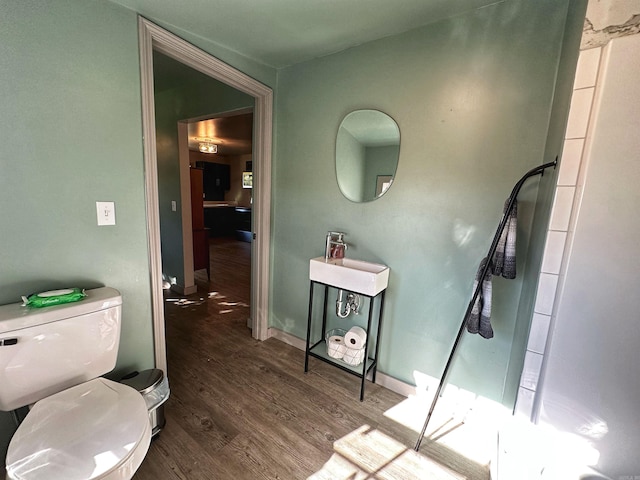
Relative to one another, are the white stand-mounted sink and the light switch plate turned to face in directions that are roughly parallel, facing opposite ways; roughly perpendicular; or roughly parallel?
roughly perpendicular

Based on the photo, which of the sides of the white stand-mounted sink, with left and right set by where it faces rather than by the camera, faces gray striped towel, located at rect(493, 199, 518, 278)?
left

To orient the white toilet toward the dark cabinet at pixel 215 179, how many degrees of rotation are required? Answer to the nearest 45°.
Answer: approximately 90° to its left

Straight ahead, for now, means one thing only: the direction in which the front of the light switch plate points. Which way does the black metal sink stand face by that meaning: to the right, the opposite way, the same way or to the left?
to the right

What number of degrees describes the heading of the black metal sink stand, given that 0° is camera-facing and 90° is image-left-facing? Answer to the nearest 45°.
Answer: approximately 45°

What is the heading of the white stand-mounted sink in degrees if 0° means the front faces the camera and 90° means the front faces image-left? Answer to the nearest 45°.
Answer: approximately 45°

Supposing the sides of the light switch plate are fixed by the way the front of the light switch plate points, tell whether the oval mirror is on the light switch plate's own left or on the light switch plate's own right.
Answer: on the light switch plate's own left

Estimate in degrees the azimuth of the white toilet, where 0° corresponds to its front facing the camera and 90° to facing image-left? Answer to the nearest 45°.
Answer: approximately 315°
